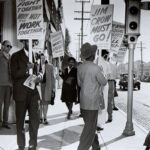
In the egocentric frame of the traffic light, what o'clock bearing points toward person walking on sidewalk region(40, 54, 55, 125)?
The person walking on sidewalk is roughly at 4 o'clock from the traffic light.

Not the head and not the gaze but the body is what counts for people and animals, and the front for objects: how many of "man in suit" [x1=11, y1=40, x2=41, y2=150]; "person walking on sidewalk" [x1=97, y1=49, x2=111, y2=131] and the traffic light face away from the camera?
0

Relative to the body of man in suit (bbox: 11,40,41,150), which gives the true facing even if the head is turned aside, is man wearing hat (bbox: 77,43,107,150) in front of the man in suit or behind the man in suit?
in front

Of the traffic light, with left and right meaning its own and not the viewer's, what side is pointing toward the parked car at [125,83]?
back

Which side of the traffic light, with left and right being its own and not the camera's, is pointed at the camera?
front

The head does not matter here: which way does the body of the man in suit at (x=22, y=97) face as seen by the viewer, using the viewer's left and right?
facing the viewer and to the right of the viewer

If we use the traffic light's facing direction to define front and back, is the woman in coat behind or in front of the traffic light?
behind
